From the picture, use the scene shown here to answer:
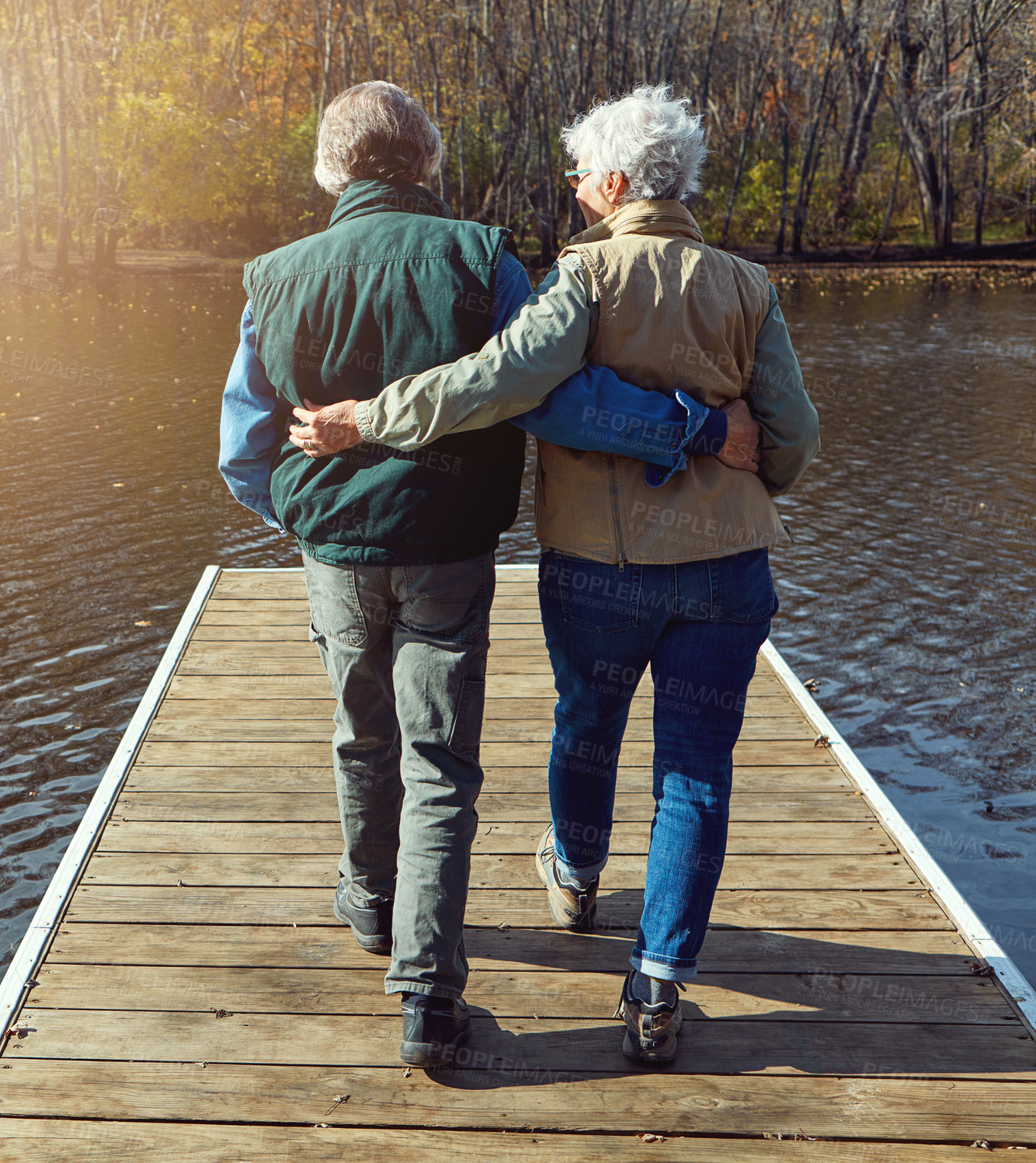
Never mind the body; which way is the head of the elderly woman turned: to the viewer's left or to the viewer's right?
to the viewer's left

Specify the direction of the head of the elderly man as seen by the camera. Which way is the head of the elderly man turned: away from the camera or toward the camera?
away from the camera

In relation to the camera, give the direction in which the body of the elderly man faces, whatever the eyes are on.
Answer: away from the camera
